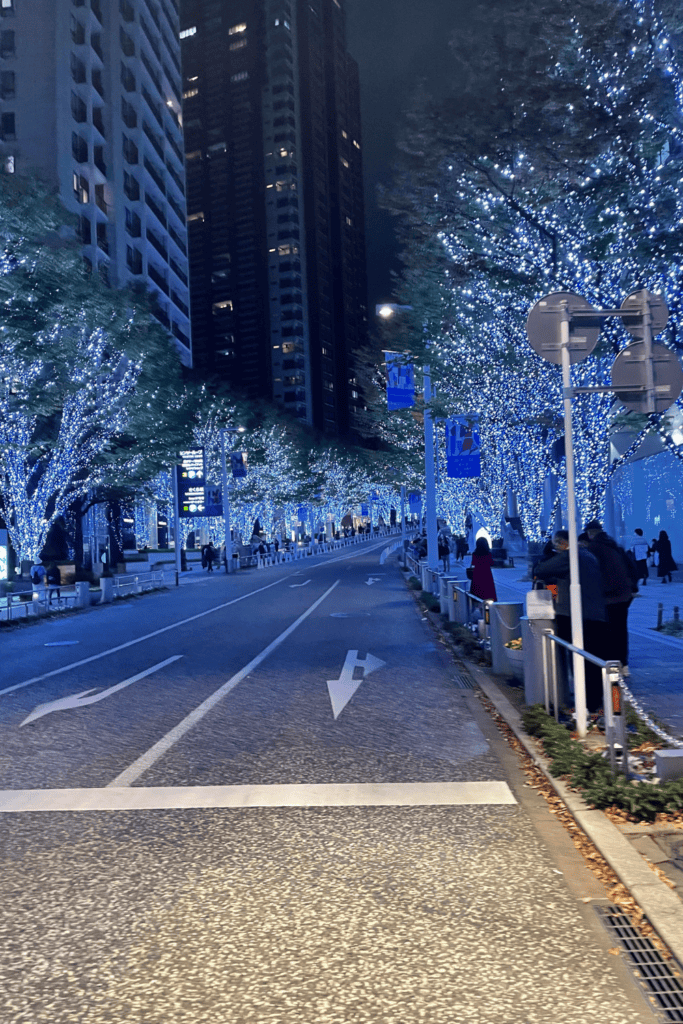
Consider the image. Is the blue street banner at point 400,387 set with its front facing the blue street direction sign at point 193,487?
no

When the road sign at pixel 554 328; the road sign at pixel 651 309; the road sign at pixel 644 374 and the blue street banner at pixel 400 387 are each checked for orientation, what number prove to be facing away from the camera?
3

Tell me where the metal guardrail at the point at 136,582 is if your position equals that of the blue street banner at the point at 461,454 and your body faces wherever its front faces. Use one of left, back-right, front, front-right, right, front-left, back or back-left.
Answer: right

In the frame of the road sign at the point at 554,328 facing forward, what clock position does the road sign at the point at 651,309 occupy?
the road sign at the point at 651,309 is roughly at 3 o'clock from the road sign at the point at 554,328.

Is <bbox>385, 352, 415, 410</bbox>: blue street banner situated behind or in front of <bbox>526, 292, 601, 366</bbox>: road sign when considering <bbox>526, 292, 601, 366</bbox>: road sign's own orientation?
in front

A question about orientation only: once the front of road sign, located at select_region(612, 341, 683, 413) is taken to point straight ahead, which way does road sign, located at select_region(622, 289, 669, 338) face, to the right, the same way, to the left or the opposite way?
the same way

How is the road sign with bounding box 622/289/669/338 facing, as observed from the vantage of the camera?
facing away from the viewer

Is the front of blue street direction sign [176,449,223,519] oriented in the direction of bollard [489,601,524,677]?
yes

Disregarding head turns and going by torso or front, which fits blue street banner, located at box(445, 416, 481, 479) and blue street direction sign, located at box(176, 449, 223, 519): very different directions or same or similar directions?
same or similar directions

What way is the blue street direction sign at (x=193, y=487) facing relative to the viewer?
toward the camera

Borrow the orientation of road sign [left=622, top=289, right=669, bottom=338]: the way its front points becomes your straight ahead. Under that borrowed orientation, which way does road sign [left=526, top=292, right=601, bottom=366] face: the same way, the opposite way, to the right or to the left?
the same way

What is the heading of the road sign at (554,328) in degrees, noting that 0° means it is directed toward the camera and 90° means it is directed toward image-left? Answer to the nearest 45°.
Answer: approximately 180°

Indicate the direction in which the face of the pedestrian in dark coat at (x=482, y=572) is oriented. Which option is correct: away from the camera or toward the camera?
away from the camera

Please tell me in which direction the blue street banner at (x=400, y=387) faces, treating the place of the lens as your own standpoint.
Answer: facing the viewer

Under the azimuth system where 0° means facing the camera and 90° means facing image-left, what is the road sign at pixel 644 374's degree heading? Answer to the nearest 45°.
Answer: approximately 180°

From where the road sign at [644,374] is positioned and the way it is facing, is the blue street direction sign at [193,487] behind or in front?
in front

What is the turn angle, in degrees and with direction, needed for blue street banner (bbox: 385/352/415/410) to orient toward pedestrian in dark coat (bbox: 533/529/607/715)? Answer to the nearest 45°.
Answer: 0° — it already faces them

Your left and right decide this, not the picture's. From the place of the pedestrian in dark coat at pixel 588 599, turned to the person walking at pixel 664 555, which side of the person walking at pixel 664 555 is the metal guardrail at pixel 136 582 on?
left

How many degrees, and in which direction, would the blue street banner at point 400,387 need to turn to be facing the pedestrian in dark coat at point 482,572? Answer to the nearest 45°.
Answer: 0° — it already faces them
